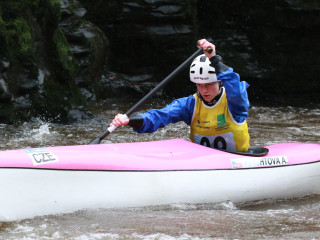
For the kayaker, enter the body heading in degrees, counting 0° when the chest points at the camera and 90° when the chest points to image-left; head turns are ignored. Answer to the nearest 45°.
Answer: approximately 45°
